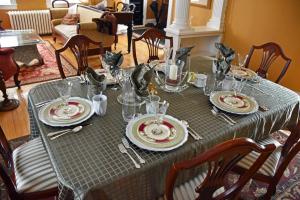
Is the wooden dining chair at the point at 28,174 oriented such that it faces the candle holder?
yes

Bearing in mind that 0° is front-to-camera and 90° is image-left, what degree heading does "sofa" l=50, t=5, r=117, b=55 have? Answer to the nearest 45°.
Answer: approximately 45°

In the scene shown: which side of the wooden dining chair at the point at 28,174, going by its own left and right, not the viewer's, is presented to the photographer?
right

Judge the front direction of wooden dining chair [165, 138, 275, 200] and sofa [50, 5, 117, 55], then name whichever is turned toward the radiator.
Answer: the wooden dining chair

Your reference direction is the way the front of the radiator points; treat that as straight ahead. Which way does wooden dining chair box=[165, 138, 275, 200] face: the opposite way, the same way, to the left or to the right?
the opposite way

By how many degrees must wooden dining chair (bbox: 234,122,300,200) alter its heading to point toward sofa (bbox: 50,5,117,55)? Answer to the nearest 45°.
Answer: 0° — it already faces it

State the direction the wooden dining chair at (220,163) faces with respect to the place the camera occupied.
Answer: facing away from the viewer and to the left of the viewer

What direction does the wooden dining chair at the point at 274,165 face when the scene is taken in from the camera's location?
facing away from the viewer and to the left of the viewer

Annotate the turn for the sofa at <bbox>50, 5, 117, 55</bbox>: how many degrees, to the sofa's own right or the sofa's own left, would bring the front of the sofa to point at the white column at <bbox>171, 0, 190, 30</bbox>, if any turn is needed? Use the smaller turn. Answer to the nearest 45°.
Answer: approximately 90° to the sofa's own left
